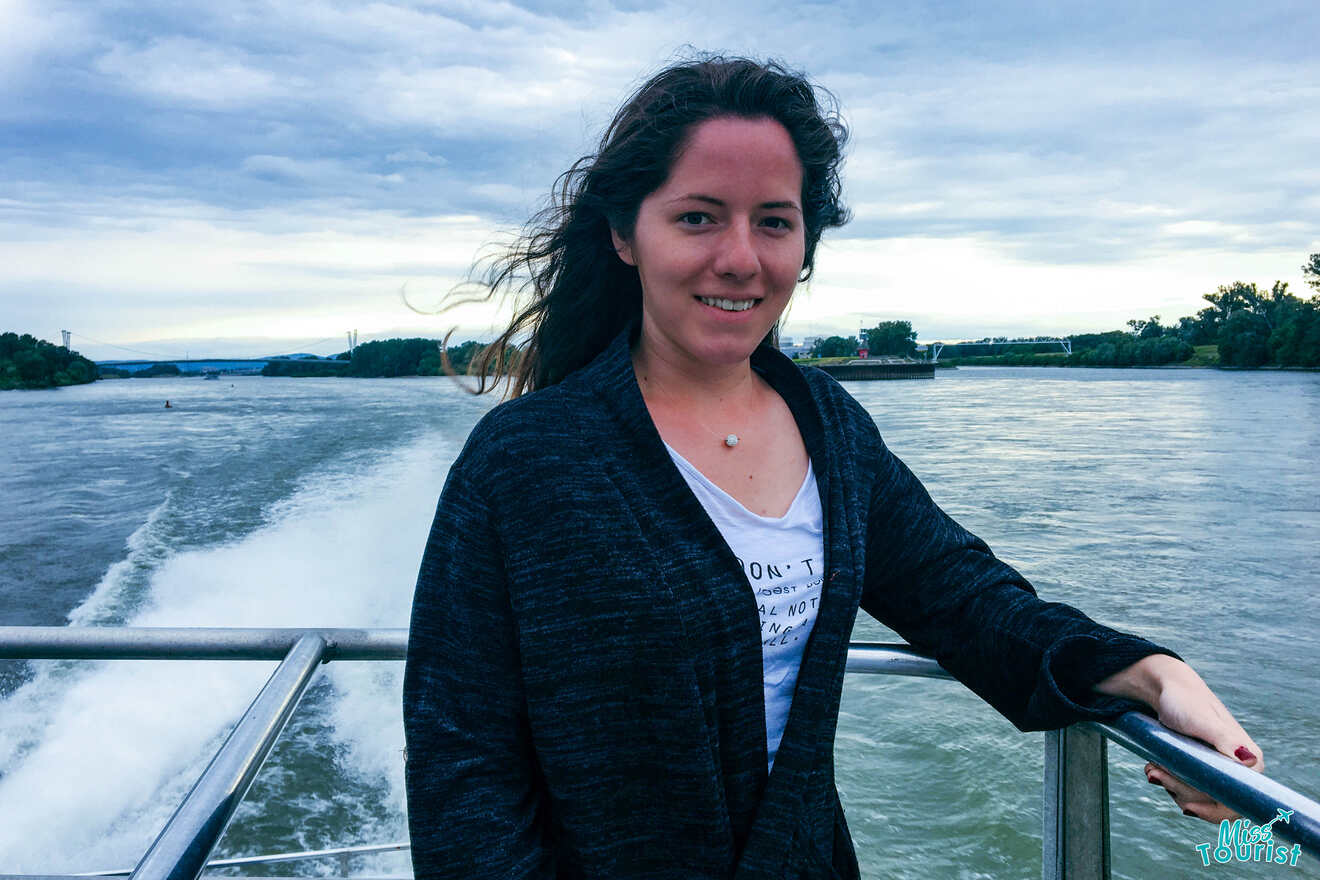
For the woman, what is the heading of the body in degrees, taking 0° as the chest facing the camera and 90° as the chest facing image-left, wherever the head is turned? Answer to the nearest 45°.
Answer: approximately 315°
